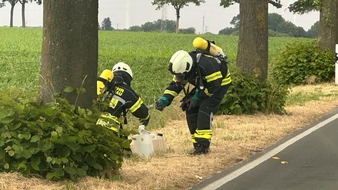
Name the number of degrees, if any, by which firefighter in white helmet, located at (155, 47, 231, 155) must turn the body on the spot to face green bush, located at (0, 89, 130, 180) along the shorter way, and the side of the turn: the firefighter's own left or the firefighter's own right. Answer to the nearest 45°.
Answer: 0° — they already face it

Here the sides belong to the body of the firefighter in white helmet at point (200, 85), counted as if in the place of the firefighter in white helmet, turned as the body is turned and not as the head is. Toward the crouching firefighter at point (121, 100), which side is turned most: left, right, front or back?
front

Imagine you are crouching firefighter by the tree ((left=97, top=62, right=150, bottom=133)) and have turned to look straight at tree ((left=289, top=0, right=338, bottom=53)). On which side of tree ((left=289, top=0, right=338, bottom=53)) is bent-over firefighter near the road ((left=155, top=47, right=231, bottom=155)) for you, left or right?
right

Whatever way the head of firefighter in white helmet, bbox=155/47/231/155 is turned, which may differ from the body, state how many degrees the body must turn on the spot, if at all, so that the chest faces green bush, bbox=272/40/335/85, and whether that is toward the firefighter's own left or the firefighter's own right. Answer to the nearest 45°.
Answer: approximately 135° to the firefighter's own right

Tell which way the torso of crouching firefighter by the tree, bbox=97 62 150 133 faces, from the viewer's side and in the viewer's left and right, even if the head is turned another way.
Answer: facing away from the viewer and to the right of the viewer

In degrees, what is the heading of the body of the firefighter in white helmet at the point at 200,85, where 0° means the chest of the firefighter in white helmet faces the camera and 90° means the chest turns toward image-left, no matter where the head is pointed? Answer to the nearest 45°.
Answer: approximately 45°

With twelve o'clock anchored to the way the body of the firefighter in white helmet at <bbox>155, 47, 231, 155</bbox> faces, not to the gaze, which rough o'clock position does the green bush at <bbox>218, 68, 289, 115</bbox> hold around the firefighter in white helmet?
The green bush is roughly at 5 o'clock from the firefighter in white helmet.

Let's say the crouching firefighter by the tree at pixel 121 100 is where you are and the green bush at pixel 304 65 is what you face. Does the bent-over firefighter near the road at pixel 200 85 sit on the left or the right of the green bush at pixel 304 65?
right

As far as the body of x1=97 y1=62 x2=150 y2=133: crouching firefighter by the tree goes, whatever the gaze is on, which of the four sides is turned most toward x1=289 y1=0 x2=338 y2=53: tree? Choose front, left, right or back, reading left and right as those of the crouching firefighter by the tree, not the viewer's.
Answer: front

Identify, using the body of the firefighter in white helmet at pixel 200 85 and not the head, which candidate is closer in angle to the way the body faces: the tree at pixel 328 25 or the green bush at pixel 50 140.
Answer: the green bush

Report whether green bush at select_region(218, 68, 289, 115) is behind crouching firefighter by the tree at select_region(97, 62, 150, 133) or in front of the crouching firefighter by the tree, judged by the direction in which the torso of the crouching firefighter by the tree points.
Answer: in front

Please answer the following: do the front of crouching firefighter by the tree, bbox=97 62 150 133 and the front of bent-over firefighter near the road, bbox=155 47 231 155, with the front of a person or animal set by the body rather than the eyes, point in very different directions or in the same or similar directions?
very different directions
